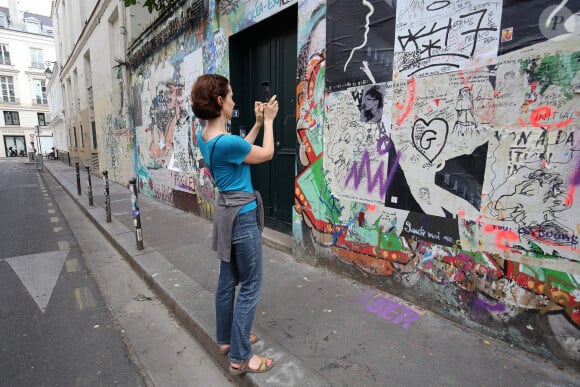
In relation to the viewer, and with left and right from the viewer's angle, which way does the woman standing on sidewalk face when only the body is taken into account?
facing away from the viewer and to the right of the viewer

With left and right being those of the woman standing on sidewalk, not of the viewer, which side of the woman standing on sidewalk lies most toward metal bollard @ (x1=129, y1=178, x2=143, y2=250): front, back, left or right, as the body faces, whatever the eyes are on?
left

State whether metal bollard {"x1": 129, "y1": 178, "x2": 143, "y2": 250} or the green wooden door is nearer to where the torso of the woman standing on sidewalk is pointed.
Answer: the green wooden door

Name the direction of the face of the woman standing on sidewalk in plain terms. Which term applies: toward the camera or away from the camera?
away from the camera

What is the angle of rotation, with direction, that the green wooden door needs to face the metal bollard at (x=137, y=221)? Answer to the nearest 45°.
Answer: approximately 45° to its right

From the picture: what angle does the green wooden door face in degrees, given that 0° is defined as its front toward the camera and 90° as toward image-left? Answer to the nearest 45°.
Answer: approximately 45°

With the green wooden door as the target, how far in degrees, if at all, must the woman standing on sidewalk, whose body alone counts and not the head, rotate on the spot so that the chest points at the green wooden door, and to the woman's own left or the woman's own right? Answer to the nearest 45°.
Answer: approximately 45° to the woman's own left

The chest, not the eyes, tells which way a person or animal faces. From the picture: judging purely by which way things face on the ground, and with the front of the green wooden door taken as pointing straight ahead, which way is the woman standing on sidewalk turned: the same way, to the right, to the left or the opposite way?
the opposite way
